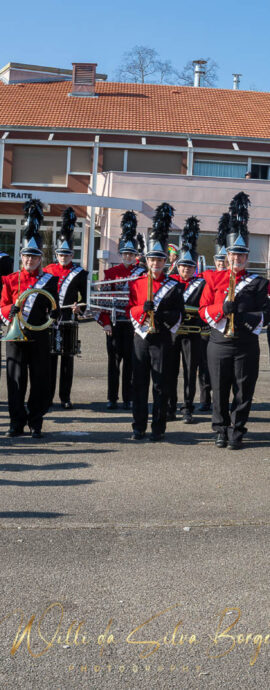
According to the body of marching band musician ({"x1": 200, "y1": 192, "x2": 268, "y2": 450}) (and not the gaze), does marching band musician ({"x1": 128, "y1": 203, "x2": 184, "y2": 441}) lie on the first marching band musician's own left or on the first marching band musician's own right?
on the first marching band musician's own right

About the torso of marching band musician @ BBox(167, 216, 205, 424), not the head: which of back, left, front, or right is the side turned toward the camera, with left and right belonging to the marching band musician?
front

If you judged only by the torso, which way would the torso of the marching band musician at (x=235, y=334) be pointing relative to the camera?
toward the camera

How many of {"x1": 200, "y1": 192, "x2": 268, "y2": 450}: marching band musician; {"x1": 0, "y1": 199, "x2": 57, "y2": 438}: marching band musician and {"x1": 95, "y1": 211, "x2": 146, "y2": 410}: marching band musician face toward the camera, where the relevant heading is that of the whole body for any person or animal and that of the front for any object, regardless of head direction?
3

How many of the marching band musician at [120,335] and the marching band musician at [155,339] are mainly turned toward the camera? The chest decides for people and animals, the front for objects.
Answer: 2

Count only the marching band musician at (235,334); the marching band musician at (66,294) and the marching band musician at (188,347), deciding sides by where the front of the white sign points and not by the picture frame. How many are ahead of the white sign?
3

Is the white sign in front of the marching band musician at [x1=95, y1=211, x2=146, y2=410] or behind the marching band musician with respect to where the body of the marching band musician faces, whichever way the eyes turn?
behind

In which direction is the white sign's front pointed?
toward the camera

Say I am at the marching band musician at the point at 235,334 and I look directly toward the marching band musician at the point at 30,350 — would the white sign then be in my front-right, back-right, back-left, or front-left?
front-right

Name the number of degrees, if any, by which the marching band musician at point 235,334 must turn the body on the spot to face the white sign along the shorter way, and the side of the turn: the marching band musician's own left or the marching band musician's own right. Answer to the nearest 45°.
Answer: approximately 180°

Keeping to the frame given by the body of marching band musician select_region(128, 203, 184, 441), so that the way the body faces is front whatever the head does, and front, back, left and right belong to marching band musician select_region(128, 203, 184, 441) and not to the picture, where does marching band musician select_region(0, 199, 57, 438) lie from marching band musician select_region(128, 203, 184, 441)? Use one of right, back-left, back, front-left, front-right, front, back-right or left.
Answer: right
